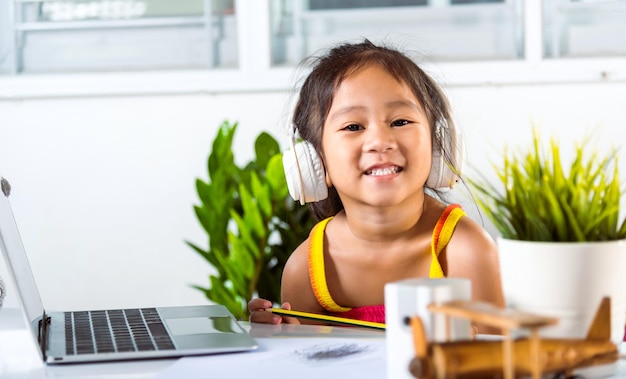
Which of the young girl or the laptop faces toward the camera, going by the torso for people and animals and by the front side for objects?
the young girl

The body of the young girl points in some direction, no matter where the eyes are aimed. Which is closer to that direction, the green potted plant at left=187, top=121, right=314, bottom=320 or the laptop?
the laptop

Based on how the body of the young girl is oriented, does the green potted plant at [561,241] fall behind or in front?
in front

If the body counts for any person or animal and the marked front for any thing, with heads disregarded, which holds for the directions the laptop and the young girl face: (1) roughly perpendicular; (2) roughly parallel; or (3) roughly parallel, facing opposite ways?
roughly perpendicular

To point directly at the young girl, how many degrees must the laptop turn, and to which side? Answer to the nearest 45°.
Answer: approximately 45° to its left

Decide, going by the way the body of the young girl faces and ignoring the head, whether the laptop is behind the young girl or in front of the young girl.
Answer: in front

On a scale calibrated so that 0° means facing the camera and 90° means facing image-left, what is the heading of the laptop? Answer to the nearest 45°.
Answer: approximately 270°

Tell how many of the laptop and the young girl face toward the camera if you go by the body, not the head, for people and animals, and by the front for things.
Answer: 1

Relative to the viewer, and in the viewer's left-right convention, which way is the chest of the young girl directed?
facing the viewer
